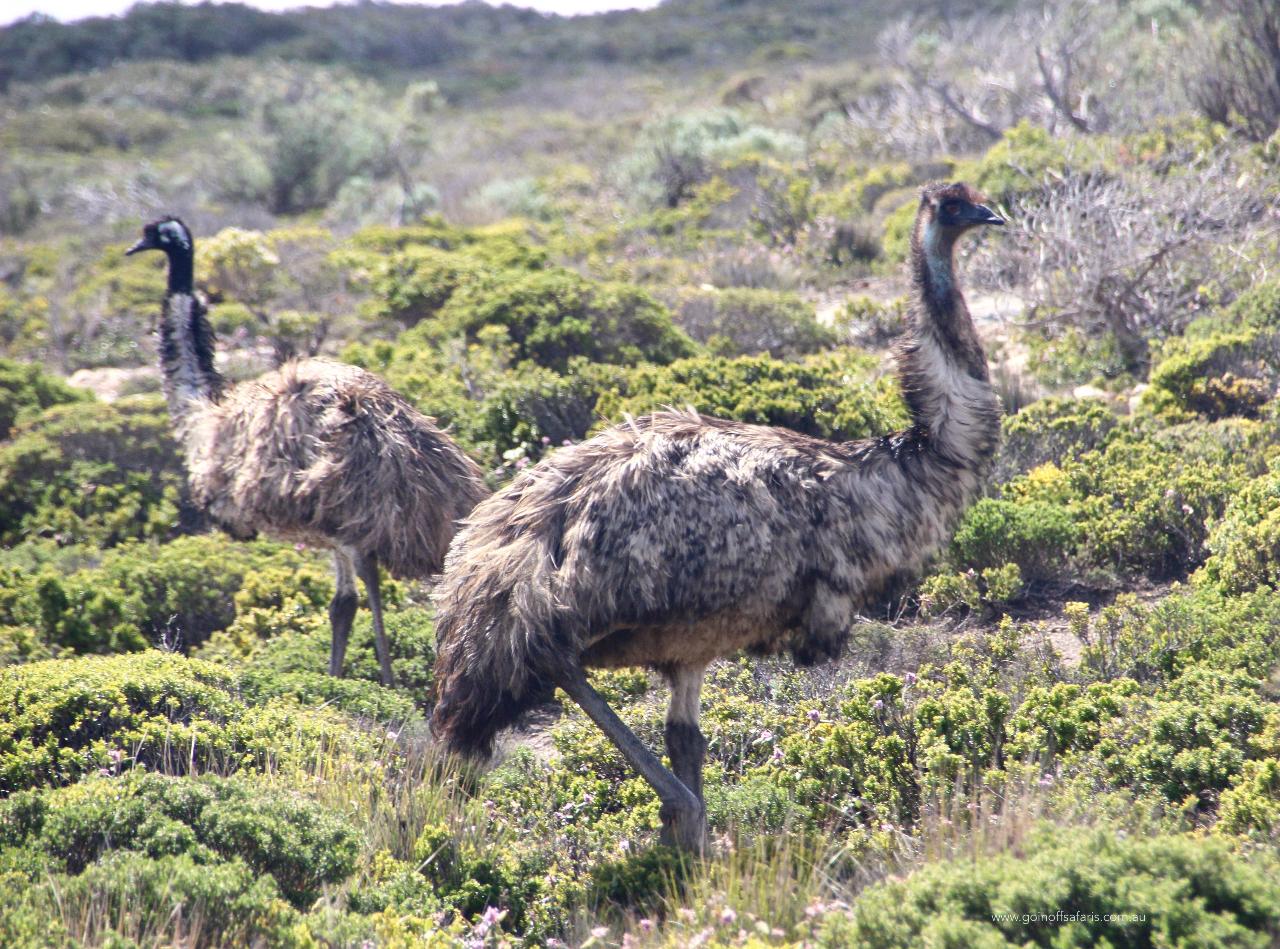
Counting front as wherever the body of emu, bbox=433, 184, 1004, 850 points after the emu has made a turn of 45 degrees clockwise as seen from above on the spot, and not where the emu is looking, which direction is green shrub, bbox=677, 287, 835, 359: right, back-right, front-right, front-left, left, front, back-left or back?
back-left

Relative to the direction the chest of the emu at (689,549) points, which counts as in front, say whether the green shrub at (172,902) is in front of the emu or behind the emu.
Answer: behind

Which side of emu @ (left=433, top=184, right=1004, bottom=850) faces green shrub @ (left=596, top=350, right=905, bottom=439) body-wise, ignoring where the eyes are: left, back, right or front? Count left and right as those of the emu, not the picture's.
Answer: left

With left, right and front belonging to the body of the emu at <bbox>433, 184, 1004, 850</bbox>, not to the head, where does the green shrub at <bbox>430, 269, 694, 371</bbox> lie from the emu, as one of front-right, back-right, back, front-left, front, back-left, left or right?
left

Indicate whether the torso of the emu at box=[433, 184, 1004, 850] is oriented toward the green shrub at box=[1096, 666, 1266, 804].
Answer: yes

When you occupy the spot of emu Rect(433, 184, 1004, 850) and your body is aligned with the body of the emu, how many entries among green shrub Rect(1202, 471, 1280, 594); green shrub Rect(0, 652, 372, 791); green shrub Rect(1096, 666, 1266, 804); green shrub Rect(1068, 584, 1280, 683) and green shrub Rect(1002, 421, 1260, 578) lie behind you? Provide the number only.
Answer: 1

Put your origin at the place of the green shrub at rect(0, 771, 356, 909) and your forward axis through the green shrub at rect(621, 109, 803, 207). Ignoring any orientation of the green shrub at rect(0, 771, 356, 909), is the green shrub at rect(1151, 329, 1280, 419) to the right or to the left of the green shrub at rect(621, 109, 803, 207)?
right

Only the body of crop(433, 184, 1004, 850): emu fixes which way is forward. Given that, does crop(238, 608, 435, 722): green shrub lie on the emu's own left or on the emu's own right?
on the emu's own left

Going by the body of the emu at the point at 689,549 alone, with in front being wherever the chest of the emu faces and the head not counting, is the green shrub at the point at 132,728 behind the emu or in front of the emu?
behind

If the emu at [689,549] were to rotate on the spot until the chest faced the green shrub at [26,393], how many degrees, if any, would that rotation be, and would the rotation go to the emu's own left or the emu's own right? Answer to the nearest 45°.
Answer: approximately 135° to the emu's own left

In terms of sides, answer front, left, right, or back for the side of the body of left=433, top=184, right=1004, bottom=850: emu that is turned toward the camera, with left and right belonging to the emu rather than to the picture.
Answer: right

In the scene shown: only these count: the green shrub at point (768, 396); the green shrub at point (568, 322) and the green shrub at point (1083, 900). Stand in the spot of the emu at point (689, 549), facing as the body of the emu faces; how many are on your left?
2

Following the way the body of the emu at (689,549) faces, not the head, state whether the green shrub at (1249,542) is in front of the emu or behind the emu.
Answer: in front

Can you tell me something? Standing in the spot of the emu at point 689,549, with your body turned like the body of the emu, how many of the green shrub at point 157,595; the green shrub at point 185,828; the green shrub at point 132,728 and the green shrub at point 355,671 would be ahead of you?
0

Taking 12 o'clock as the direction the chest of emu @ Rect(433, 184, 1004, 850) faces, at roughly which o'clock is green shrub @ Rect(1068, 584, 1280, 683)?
The green shrub is roughly at 11 o'clock from the emu.
